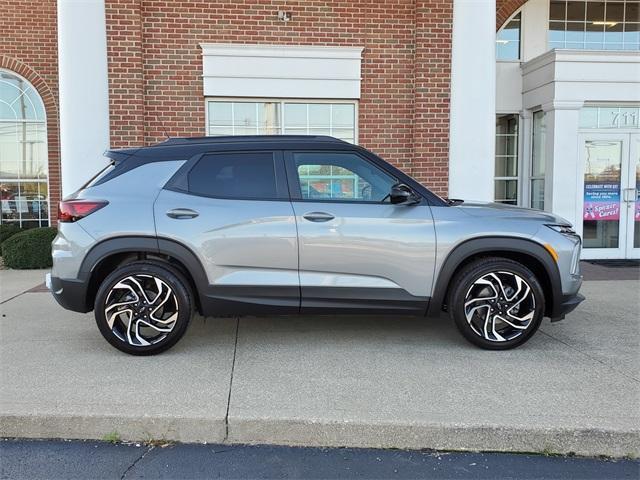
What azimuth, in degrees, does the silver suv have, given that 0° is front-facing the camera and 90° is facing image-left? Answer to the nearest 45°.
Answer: approximately 270°

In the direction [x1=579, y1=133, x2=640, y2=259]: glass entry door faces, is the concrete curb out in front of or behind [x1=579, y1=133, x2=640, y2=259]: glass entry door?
in front

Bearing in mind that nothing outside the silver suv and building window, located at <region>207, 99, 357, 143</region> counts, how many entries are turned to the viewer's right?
1

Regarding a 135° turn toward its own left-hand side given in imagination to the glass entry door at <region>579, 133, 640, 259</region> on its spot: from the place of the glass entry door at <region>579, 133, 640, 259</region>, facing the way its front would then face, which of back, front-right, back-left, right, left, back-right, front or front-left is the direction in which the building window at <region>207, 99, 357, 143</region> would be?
back

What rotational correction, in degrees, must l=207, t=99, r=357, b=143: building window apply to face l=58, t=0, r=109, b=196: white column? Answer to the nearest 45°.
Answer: approximately 90° to its right

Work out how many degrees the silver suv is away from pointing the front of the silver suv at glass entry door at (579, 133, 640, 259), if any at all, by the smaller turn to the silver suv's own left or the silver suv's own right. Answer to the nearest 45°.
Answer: approximately 45° to the silver suv's own left

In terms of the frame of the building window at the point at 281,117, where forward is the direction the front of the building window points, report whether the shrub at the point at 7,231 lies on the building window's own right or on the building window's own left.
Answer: on the building window's own right

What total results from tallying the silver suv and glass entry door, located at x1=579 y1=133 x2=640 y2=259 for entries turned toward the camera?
1

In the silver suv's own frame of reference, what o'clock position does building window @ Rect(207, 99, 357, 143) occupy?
The building window is roughly at 9 o'clock from the silver suv.

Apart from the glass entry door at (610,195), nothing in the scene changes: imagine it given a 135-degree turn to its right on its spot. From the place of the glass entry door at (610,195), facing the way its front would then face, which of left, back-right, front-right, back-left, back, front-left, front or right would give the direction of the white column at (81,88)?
left
